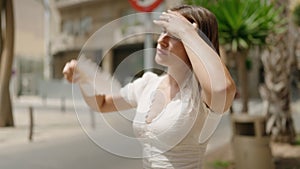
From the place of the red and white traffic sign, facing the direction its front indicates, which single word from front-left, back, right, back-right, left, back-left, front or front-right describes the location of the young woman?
front

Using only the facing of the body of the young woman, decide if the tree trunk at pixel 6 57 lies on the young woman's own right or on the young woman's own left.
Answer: on the young woman's own right

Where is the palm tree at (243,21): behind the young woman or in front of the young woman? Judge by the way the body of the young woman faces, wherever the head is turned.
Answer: behind

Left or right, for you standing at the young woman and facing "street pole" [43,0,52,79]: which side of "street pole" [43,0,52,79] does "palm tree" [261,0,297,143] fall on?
right

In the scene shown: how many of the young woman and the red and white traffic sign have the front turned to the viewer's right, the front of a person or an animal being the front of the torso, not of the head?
0

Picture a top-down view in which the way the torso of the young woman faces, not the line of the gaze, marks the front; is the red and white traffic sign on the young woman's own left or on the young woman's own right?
on the young woman's own right

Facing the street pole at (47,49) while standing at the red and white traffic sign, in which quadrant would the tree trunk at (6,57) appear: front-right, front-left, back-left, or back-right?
front-left

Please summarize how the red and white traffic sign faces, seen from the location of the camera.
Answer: facing the viewer

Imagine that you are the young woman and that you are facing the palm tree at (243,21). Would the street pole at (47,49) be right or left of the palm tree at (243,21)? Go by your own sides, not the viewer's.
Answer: left
